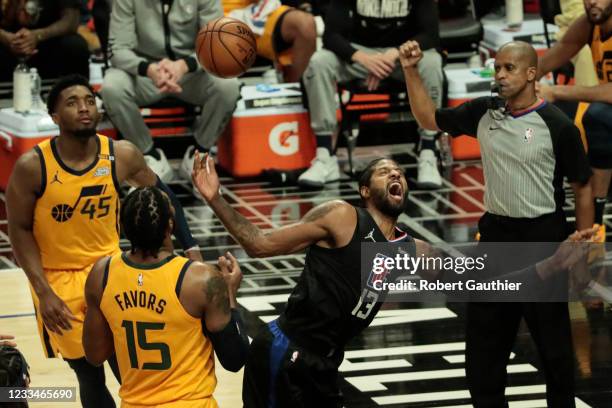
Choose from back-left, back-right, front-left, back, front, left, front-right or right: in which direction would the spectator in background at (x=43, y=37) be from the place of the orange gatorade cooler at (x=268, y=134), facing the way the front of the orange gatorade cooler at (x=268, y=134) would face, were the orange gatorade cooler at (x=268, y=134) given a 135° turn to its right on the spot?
front-left

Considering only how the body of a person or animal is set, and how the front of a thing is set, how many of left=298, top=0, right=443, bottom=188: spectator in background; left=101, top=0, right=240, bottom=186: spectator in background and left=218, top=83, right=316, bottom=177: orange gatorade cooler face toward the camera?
3

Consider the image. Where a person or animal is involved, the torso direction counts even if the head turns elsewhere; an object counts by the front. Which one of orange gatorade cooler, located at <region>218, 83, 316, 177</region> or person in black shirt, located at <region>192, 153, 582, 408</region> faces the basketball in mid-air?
the orange gatorade cooler

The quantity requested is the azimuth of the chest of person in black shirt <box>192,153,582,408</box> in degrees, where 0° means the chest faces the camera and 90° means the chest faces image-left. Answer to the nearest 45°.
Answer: approximately 315°

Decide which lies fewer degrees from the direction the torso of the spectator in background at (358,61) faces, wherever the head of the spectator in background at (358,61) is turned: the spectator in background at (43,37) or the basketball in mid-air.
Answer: the basketball in mid-air

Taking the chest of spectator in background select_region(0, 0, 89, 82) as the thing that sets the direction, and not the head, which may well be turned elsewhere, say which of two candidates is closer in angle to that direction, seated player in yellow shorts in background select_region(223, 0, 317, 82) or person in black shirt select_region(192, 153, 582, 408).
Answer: the person in black shirt

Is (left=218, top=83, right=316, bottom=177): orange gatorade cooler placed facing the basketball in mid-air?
yes

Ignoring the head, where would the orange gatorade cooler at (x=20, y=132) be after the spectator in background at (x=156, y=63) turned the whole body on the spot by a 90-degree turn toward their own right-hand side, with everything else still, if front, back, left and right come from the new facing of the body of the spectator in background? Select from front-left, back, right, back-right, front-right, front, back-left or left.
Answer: front

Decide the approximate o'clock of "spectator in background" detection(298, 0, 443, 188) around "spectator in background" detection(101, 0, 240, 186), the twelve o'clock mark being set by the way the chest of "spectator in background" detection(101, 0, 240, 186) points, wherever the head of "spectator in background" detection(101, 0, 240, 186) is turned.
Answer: "spectator in background" detection(298, 0, 443, 188) is roughly at 9 o'clock from "spectator in background" detection(101, 0, 240, 186).

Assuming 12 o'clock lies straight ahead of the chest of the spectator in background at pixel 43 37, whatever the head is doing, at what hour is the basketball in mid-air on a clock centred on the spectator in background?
The basketball in mid-air is roughly at 11 o'clock from the spectator in background.

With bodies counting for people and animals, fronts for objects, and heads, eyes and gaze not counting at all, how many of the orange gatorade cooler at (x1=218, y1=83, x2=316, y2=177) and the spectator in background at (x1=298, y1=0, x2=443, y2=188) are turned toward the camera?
2
